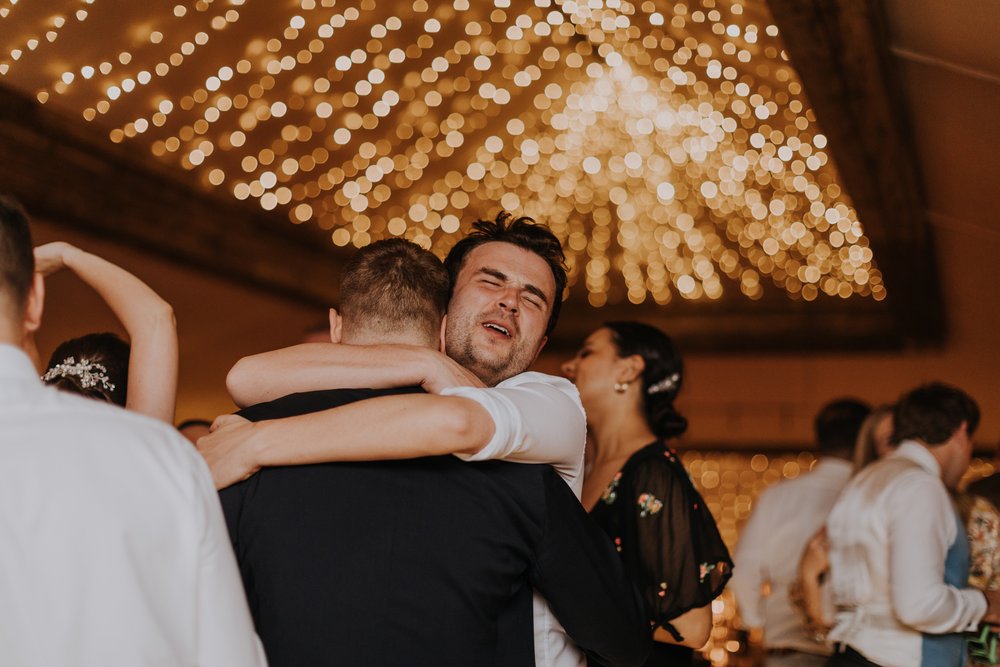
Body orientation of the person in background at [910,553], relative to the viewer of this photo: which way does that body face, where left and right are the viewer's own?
facing away from the viewer and to the right of the viewer

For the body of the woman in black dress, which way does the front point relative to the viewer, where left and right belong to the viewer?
facing to the left of the viewer

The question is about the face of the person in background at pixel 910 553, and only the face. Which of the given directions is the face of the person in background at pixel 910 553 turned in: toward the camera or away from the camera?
away from the camera

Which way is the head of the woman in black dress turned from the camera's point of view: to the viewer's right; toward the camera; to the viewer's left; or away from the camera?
to the viewer's left

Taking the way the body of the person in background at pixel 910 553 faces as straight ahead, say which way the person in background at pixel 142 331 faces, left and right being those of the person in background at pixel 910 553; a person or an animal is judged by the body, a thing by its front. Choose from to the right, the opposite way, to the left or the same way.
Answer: to the left

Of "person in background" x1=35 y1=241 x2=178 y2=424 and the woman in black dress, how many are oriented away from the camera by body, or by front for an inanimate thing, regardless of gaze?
1

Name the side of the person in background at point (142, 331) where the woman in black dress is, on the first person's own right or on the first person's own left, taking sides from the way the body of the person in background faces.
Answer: on the first person's own right

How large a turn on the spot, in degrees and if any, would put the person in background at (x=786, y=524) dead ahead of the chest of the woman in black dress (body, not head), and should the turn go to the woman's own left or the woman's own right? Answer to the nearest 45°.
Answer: approximately 90° to the woman's own right

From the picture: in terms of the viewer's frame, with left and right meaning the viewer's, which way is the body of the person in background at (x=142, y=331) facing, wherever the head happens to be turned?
facing away from the viewer

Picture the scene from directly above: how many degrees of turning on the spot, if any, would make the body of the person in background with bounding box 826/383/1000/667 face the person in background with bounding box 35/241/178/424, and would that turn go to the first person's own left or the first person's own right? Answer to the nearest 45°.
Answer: approximately 180°

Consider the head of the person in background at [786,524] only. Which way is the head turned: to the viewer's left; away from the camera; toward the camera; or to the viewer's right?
away from the camera
